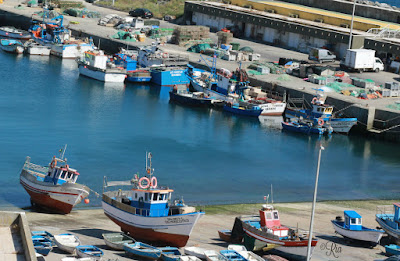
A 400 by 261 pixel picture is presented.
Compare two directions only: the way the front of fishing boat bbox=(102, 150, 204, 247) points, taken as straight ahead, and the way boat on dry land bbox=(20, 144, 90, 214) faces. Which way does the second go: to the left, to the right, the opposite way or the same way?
the same way

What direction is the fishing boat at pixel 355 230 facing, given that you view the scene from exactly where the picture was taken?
facing the viewer and to the right of the viewer

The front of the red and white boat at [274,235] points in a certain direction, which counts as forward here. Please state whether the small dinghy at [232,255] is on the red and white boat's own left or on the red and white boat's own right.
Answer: on the red and white boat's own right

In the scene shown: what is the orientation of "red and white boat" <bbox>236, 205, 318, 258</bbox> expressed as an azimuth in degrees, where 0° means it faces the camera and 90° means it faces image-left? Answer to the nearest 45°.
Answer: approximately 315°

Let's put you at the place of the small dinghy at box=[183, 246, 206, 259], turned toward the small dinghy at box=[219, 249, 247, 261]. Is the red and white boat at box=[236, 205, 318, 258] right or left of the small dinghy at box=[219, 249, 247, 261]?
left

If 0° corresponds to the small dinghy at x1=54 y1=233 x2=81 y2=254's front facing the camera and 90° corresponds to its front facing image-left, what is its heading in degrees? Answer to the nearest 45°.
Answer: approximately 315°

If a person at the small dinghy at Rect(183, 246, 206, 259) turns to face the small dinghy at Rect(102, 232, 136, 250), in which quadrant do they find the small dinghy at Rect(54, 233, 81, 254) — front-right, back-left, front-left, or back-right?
front-left

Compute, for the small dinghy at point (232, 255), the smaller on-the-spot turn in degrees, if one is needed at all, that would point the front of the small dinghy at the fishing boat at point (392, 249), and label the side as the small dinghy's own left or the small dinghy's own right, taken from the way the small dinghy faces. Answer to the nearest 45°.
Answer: approximately 90° to the small dinghy's own left

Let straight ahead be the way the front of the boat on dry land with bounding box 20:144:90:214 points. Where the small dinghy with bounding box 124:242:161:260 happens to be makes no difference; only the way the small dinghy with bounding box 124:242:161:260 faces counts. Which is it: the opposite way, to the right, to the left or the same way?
the same way

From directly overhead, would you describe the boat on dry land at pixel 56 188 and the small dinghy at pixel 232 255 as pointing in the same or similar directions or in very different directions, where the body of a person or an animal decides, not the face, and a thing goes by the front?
same or similar directions

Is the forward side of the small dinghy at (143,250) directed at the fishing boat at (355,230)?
no

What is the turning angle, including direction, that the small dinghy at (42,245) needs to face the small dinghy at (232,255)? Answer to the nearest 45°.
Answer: approximately 45° to its left
